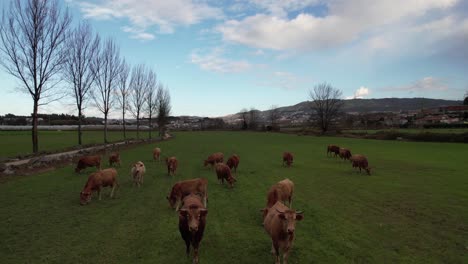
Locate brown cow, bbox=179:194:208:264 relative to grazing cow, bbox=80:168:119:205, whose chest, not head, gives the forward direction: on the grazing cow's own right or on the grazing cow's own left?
on the grazing cow's own left

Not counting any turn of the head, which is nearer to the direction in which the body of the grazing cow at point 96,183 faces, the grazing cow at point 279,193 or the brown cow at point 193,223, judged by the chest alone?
the brown cow

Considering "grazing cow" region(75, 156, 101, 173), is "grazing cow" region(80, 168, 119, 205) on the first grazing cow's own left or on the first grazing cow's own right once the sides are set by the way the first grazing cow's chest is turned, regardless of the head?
on the first grazing cow's own left

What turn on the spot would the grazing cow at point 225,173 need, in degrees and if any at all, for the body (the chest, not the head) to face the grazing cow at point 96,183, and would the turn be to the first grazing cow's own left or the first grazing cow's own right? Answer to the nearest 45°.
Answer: approximately 90° to the first grazing cow's own right

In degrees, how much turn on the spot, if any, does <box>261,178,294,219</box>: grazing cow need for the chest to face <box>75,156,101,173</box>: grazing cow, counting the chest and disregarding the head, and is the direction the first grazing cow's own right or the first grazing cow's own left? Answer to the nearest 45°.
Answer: approximately 90° to the first grazing cow's own right

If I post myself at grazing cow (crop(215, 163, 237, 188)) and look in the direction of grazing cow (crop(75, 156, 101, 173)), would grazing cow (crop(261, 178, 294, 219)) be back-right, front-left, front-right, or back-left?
back-left

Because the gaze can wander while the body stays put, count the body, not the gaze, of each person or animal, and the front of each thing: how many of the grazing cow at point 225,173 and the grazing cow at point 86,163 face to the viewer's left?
1

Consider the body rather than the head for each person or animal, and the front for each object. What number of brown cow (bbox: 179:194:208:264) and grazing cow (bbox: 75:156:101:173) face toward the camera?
1

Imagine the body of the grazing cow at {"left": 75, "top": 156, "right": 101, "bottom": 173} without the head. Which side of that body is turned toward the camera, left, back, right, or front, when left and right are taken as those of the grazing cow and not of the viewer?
left

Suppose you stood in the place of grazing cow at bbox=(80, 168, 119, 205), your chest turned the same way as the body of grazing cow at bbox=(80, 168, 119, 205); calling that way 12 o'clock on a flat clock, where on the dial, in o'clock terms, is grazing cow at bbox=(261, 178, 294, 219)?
grazing cow at bbox=(261, 178, 294, 219) is roughly at 9 o'clock from grazing cow at bbox=(80, 168, 119, 205).

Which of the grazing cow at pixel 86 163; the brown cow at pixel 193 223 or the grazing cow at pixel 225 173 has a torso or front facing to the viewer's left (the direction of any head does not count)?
the grazing cow at pixel 86 163
